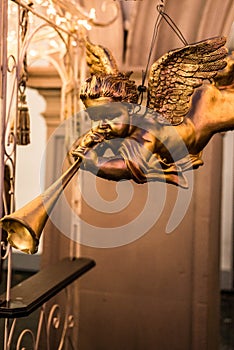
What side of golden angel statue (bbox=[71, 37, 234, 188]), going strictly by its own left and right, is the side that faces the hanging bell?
right

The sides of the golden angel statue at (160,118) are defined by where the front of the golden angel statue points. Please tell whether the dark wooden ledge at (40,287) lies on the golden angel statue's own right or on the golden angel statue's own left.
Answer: on the golden angel statue's own right

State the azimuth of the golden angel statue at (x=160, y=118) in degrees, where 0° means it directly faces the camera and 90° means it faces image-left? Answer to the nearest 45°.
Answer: approximately 45°
